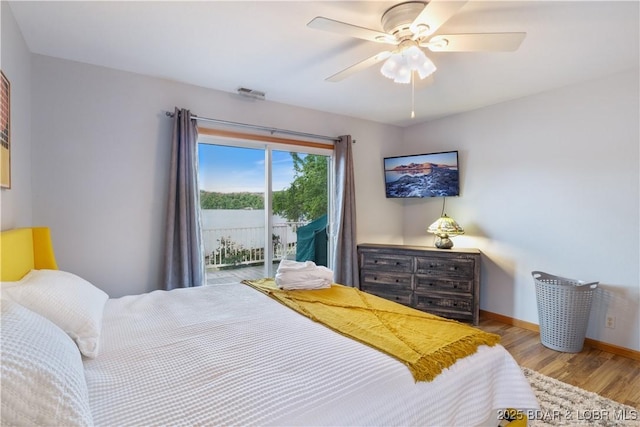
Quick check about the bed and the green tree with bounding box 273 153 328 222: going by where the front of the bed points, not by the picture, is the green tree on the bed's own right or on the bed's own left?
on the bed's own left

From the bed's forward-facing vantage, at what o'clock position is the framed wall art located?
The framed wall art is roughly at 7 o'clock from the bed.

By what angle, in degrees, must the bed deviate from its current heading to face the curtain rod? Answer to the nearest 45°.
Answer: approximately 90° to its left

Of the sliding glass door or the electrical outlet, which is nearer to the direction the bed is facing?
the electrical outlet

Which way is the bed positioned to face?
to the viewer's right

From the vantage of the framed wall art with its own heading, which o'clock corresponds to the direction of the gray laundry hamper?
The gray laundry hamper is roughly at 1 o'clock from the framed wall art.

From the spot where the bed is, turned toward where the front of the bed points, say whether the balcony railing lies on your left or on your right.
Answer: on your left

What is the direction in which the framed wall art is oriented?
to the viewer's right
